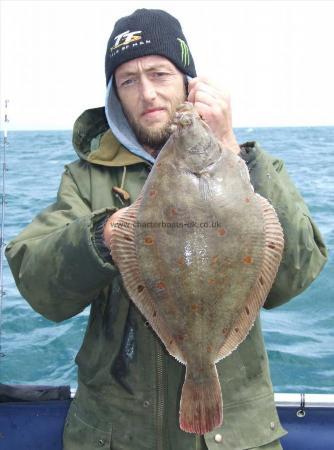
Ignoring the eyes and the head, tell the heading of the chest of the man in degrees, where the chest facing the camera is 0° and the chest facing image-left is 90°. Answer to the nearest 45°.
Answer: approximately 0°
